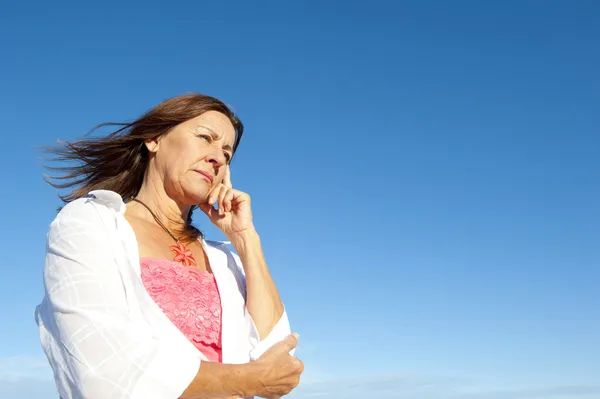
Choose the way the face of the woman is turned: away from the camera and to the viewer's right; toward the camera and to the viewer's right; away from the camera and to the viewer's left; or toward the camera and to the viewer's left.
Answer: toward the camera and to the viewer's right

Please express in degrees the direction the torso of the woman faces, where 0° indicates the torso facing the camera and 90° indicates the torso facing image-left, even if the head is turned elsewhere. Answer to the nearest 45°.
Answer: approximately 315°
